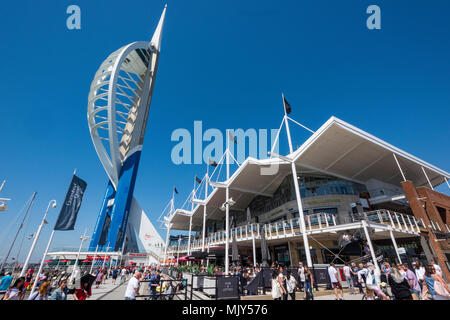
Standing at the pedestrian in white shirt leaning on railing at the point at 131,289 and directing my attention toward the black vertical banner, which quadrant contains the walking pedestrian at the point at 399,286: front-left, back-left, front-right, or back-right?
back-right

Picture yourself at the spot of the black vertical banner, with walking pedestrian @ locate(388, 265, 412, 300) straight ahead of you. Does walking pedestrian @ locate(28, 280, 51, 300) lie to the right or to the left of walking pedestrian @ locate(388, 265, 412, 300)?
right

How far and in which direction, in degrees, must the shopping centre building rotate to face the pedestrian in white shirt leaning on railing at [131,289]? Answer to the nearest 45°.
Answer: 0° — it already faces them

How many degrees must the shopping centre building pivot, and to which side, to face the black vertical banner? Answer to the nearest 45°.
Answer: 0° — it already faces it

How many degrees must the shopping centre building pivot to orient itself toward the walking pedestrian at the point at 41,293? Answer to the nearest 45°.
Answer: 0° — it already faces them

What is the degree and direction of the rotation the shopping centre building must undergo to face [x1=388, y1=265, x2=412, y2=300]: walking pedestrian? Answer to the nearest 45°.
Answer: approximately 45° to its left
